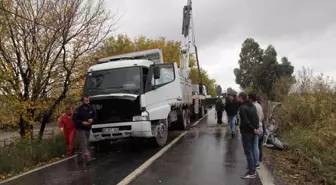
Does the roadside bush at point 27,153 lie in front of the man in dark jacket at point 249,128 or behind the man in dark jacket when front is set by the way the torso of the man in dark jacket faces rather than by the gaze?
in front

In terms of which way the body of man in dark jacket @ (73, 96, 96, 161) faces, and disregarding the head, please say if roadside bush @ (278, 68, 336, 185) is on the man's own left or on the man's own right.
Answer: on the man's own left

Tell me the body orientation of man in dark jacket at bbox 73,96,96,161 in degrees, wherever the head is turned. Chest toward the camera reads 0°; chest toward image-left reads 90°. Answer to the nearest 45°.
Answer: approximately 315°

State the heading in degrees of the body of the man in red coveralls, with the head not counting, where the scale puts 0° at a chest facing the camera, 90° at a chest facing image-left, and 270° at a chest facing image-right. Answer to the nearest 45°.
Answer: approximately 315°

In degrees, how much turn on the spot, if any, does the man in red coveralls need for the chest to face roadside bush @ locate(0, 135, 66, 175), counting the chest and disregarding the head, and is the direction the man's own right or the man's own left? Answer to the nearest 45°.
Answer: approximately 90° to the man's own right

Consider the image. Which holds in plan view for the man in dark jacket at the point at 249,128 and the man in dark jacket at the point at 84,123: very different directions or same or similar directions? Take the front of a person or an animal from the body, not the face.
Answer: very different directions
